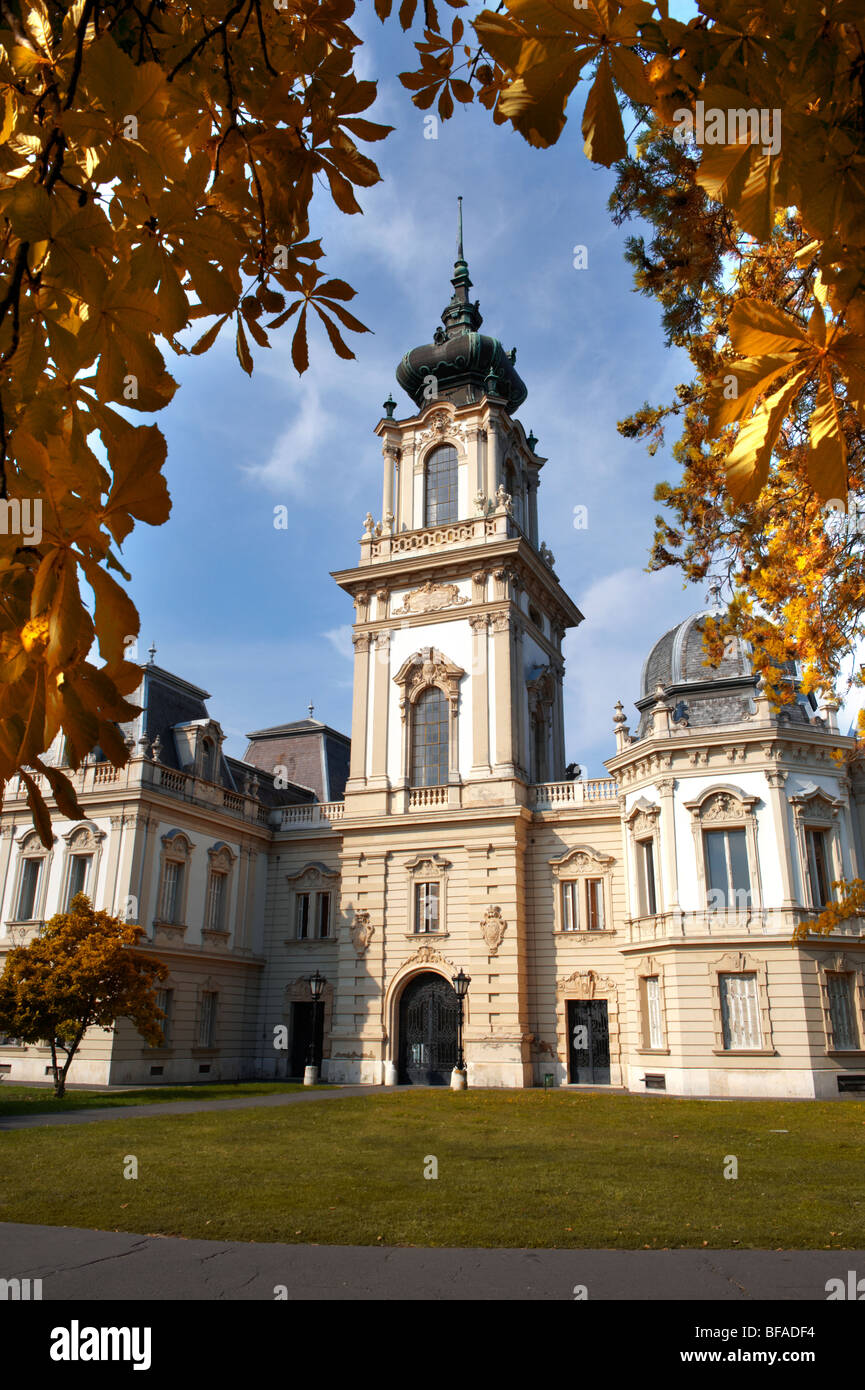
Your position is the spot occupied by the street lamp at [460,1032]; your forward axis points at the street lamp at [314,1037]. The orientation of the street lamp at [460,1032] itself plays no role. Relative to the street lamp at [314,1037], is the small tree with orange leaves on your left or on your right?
left

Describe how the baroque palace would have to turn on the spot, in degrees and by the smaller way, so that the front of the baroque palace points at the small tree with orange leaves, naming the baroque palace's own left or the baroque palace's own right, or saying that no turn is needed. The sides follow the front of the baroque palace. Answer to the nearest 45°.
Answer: approximately 45° to the baroque palace's own right

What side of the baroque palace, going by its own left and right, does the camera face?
front
